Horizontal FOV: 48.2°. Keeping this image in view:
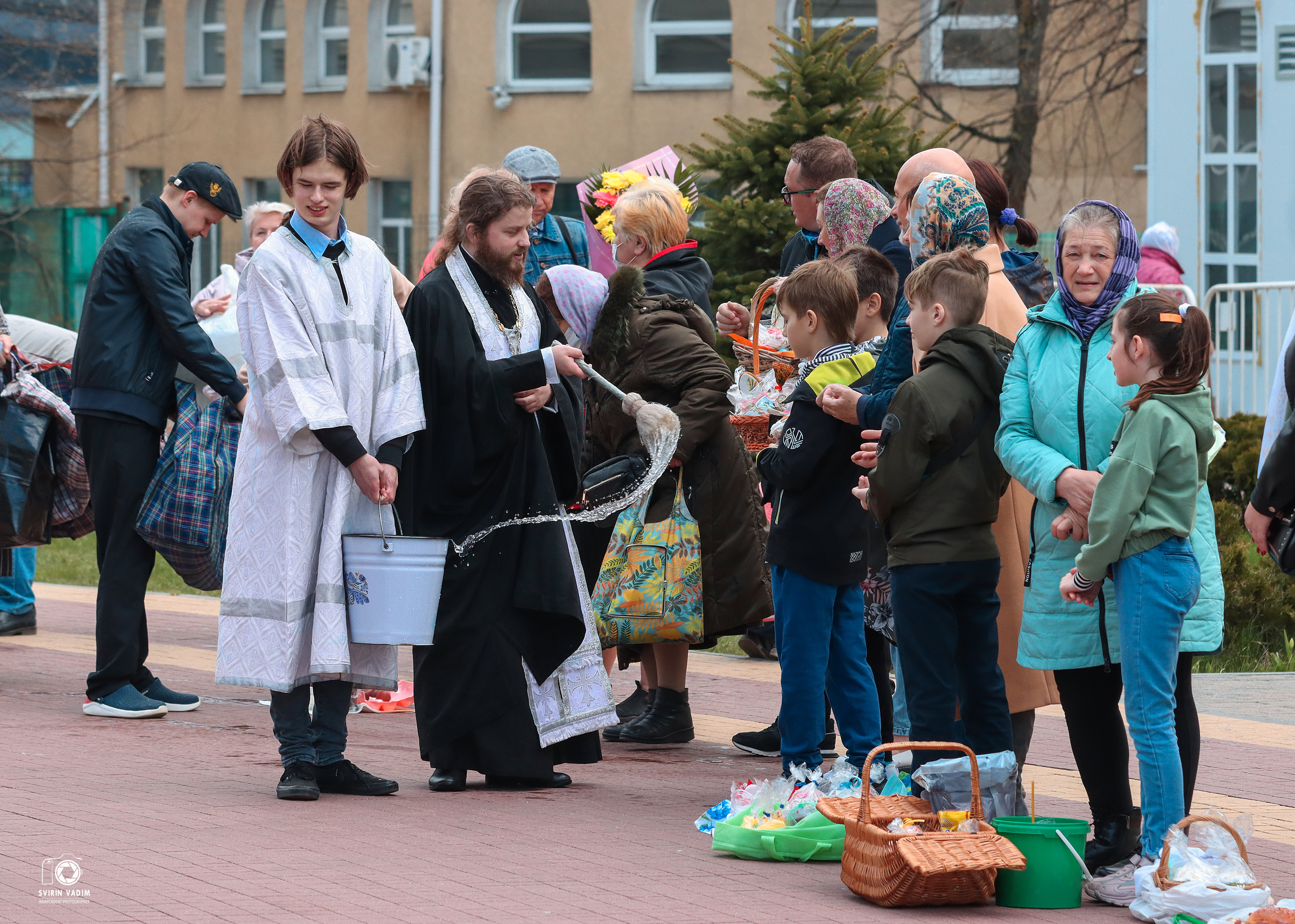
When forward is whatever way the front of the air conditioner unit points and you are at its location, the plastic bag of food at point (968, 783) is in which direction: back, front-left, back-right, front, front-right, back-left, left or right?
front-left

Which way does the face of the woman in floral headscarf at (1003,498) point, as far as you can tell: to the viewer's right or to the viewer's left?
to the viewer's left

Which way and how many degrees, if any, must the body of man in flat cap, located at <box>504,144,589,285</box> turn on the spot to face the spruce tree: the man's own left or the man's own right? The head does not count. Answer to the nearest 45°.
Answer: approximately 135° to the man's own left

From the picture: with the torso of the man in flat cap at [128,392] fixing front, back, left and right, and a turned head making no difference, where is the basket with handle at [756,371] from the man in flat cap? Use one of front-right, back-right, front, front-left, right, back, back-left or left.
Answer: front-right

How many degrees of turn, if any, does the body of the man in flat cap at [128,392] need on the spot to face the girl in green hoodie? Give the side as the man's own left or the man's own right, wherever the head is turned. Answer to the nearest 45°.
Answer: approximately 45° to the man's own right

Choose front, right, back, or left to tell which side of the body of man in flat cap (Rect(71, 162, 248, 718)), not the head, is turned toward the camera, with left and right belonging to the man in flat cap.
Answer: right

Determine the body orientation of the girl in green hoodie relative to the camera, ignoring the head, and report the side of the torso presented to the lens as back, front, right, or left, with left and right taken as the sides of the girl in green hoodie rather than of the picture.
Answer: left

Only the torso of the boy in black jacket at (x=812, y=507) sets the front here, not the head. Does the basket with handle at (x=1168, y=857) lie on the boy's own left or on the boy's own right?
on the boy's own left
